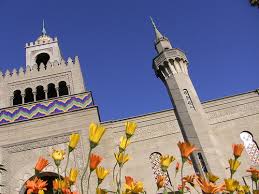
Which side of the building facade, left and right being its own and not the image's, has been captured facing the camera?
front

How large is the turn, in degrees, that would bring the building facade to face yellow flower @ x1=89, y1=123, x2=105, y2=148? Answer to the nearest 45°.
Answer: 0° — it already faces it

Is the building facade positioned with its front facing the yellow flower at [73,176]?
yes

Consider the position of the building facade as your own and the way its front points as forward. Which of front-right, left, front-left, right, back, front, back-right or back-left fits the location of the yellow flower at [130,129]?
front
